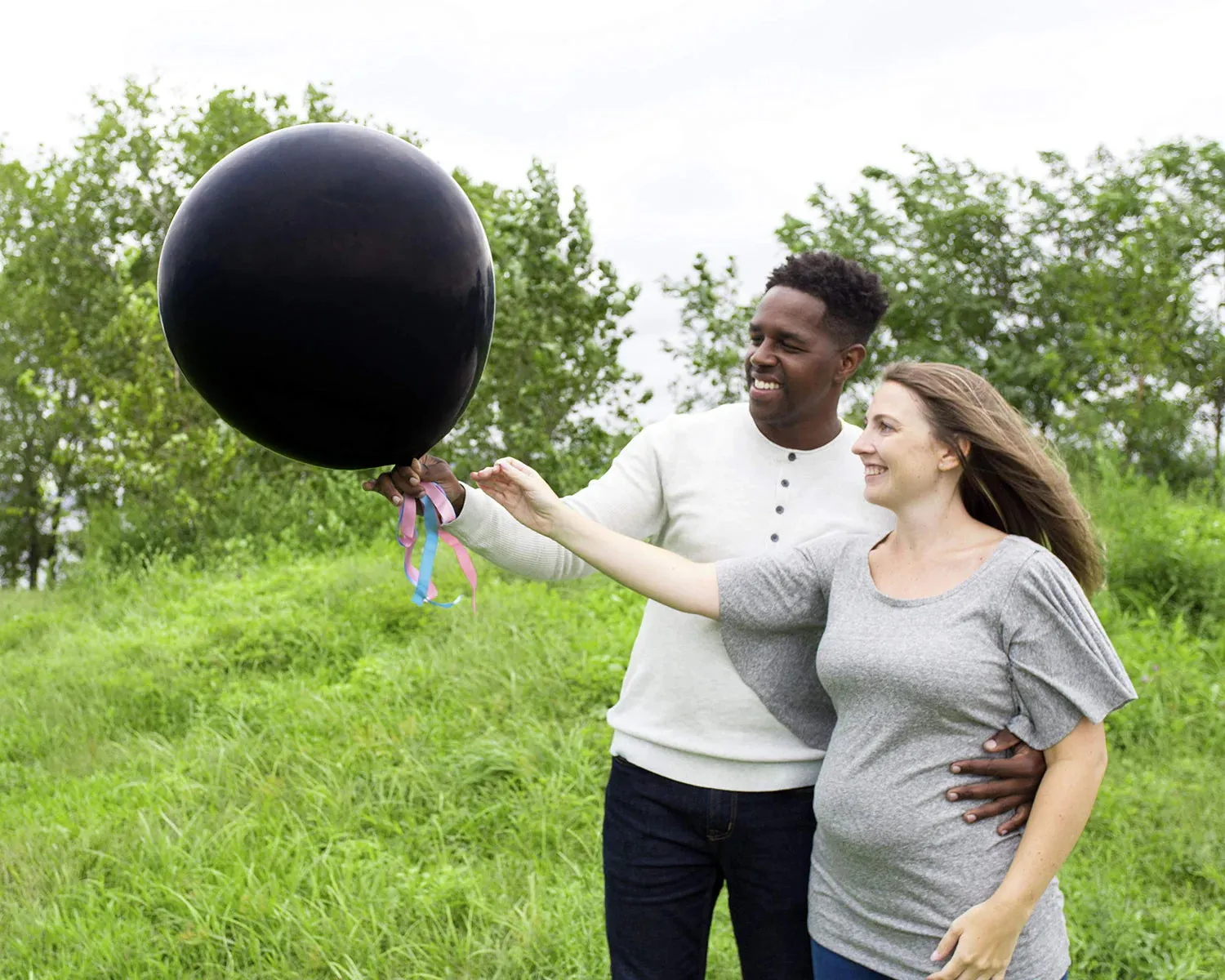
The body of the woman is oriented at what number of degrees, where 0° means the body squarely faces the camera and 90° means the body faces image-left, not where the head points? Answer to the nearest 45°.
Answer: approximately 45°

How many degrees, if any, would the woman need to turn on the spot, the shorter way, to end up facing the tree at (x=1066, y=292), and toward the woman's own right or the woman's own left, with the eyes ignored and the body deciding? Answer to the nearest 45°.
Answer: approximately 135° to the woman's own right

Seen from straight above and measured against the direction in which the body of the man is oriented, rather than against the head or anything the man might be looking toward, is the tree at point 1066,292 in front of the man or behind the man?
behind

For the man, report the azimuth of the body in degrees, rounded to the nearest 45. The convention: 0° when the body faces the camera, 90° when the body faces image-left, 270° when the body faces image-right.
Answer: approximately 0°

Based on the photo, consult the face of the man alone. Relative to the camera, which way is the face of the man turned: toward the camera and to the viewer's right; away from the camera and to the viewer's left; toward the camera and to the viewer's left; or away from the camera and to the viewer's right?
toward the camera and to the viewer's left

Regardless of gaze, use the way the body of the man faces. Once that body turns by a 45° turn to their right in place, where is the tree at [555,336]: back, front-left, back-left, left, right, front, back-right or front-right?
back-right

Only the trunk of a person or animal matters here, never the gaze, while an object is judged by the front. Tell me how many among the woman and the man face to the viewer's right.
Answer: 0
